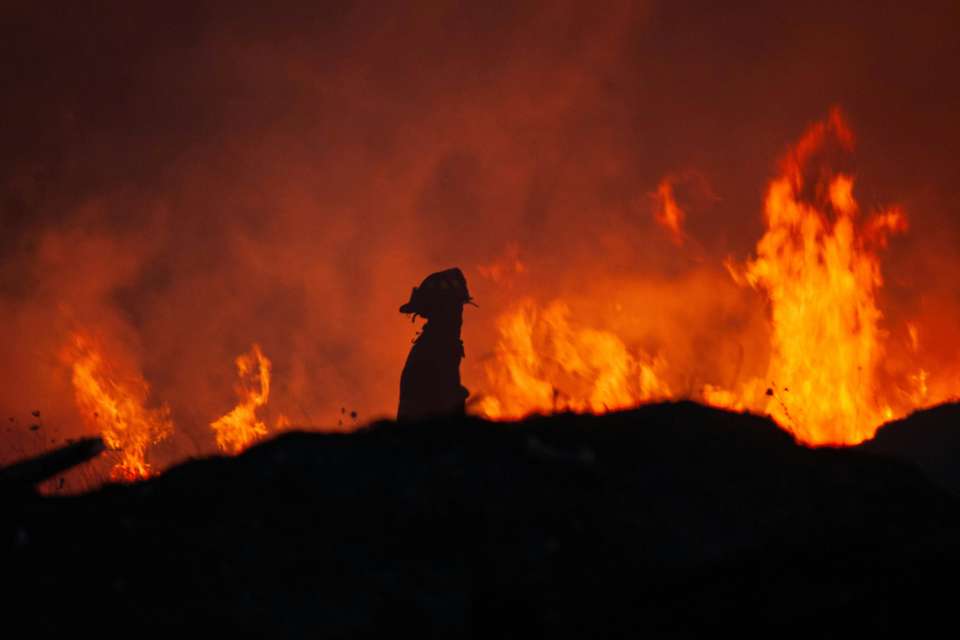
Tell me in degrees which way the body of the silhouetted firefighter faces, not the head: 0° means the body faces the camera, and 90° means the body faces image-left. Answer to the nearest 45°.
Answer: approximately 270°
